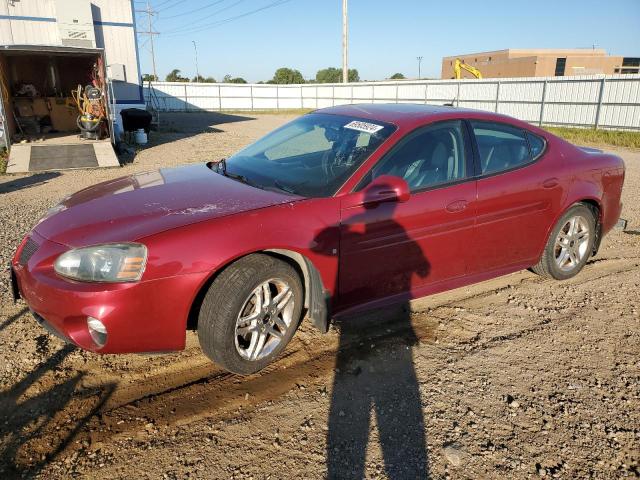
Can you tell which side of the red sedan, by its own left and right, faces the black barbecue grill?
right

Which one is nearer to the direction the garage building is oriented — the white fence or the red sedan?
the red sedan

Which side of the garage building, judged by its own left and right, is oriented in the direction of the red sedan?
front

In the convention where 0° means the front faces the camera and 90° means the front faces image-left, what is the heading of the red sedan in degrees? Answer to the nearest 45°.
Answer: approximately 45°

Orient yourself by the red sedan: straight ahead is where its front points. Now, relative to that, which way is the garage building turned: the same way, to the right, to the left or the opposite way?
to the left

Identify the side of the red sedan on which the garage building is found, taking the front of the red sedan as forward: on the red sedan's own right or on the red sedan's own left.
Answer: on the red sedan's own right

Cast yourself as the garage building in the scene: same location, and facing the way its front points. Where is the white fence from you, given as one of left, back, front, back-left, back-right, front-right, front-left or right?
left

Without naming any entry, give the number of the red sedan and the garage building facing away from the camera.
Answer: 0

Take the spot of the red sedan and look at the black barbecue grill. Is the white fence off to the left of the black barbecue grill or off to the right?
right

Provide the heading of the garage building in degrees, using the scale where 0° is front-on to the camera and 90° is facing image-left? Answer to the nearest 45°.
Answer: approximately 0°

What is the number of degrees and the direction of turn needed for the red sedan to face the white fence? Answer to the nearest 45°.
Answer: approximately 180°
